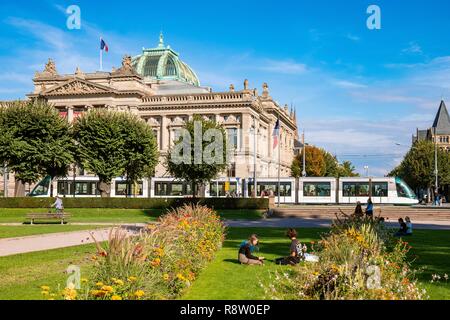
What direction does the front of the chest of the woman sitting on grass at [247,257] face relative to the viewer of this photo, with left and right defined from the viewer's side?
facing to the right of the viewer

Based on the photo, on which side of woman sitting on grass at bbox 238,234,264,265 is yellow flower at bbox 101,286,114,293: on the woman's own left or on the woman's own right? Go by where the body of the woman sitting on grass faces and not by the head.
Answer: on the woman's own right

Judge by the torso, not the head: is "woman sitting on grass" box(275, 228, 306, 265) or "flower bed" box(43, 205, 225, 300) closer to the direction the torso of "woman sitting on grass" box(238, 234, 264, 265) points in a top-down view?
the woman sitting on grass

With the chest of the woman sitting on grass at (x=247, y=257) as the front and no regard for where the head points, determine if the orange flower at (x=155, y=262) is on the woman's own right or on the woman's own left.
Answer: on the woman's own right

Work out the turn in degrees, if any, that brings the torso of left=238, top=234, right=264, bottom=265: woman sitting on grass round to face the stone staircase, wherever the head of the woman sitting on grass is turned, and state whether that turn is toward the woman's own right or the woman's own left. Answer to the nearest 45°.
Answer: approximately 90° to the woman's own left
